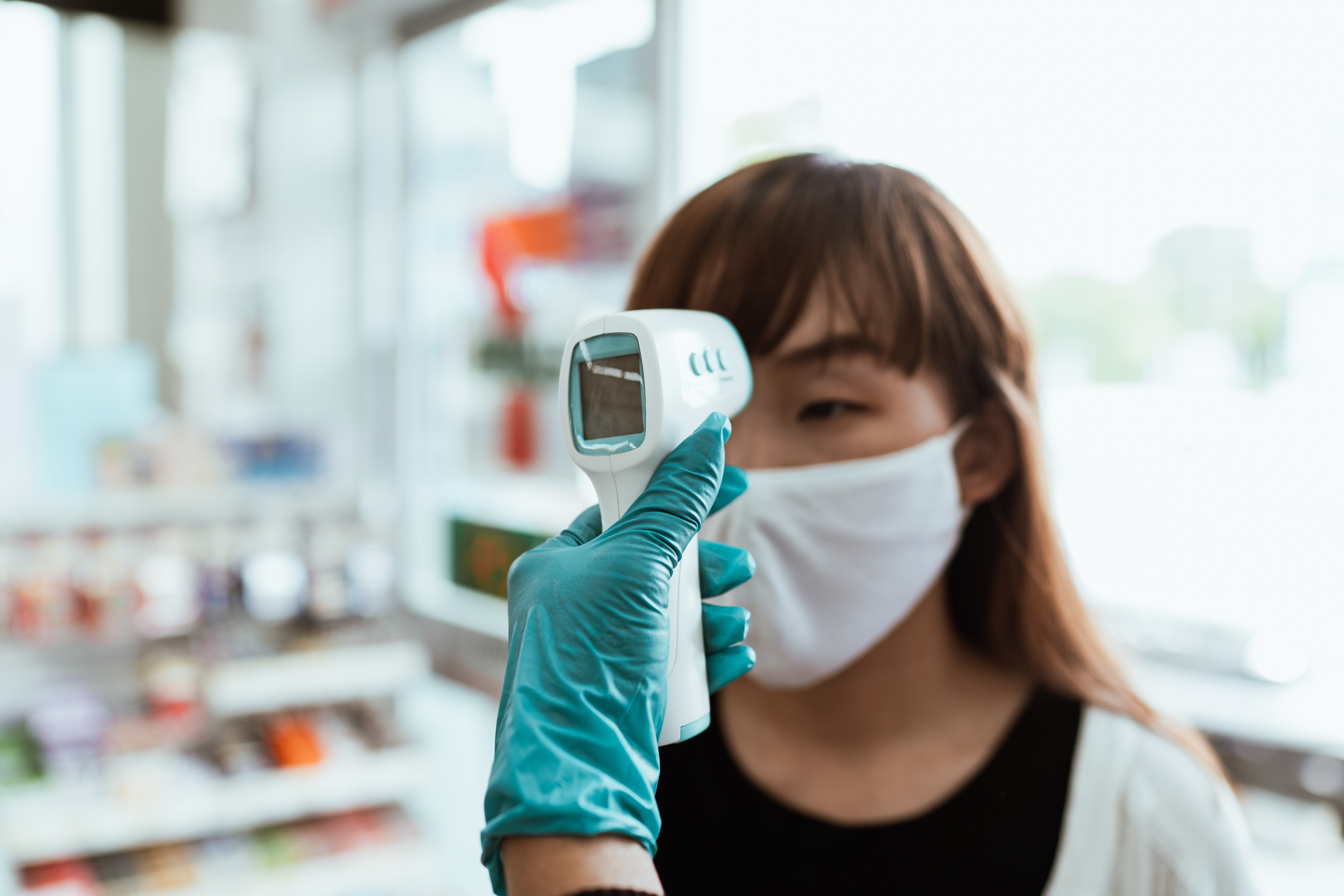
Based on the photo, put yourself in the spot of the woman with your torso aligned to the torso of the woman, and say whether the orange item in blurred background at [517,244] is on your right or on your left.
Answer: on your right

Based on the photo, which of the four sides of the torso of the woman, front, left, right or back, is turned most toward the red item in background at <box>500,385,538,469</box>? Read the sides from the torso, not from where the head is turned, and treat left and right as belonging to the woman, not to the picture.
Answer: back

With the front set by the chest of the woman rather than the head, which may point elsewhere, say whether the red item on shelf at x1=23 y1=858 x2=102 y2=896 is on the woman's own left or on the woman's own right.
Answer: on the woman's own right

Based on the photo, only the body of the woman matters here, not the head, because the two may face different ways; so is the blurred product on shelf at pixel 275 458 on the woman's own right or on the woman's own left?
on the woman's own right

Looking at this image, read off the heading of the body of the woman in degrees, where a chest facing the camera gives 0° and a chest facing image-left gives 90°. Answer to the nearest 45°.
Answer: approximately 45°

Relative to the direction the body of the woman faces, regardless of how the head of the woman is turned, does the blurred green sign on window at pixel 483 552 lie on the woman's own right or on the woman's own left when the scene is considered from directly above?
on the woman's own right
